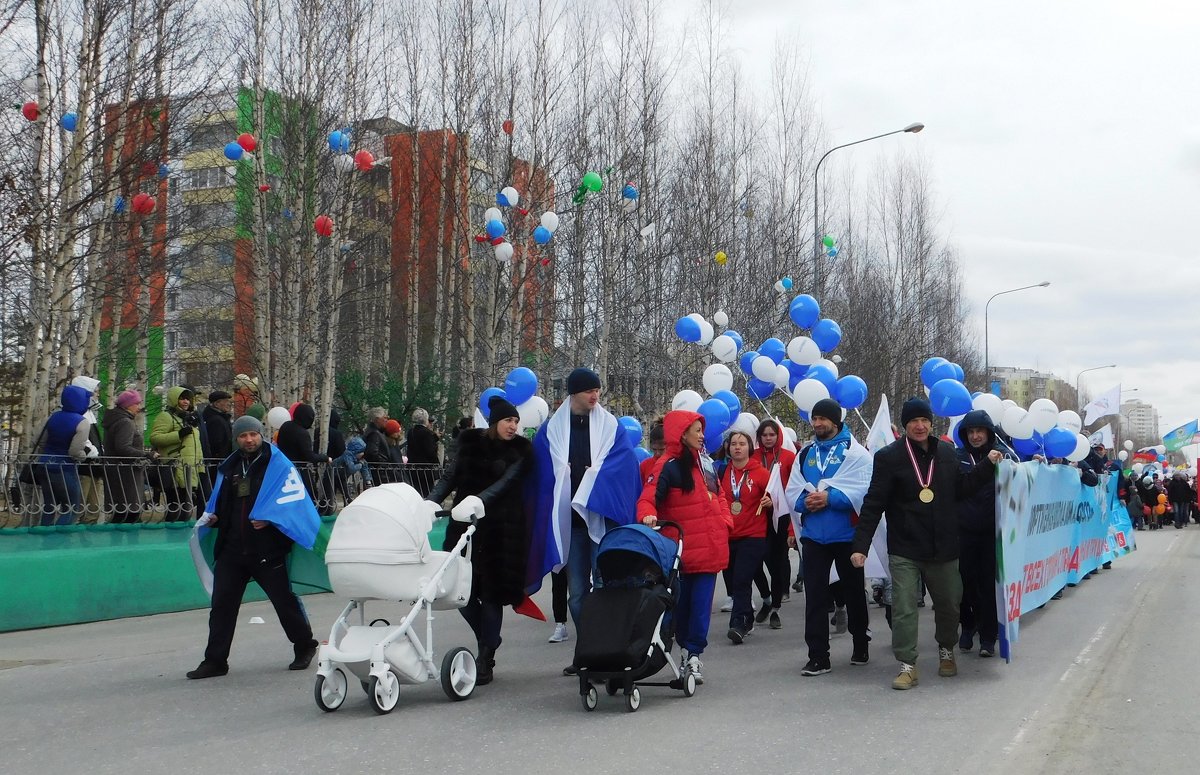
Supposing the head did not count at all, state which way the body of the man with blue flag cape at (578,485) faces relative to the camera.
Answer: toward the camera

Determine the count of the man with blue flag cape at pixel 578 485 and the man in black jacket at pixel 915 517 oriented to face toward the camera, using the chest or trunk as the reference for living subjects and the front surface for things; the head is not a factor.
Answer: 2

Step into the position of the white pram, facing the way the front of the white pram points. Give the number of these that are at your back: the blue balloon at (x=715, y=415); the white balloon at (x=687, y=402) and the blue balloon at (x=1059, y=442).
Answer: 3

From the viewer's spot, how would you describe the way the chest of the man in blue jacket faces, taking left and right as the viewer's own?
facing the viewer and to the left of the viewer

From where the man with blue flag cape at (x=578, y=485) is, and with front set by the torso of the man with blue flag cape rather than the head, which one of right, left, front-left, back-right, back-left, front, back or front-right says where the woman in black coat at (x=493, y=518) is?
front-right

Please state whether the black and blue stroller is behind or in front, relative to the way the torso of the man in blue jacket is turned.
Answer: in front

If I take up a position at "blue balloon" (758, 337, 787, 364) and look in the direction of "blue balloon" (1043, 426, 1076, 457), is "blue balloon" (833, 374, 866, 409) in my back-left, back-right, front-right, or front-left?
front-right

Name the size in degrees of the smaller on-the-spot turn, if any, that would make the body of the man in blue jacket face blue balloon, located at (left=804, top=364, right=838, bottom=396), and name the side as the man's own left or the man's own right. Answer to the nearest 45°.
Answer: approximately 135° to the man's own right

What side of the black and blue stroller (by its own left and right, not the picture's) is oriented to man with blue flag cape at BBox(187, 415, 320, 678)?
right

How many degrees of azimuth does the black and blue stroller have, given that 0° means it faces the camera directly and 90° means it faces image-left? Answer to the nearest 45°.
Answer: approximately 45°

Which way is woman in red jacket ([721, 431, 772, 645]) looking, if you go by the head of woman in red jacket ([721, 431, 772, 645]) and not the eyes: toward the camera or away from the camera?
toward the camera

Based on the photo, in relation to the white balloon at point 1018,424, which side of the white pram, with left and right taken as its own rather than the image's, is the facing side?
back

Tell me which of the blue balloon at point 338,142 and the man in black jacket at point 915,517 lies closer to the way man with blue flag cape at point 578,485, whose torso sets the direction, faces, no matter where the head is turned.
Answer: the man in black jacket

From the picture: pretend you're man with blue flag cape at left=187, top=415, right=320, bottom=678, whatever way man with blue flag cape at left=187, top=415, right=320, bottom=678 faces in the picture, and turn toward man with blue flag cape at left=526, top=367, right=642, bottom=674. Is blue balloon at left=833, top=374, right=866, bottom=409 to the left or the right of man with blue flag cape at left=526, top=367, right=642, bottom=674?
left
